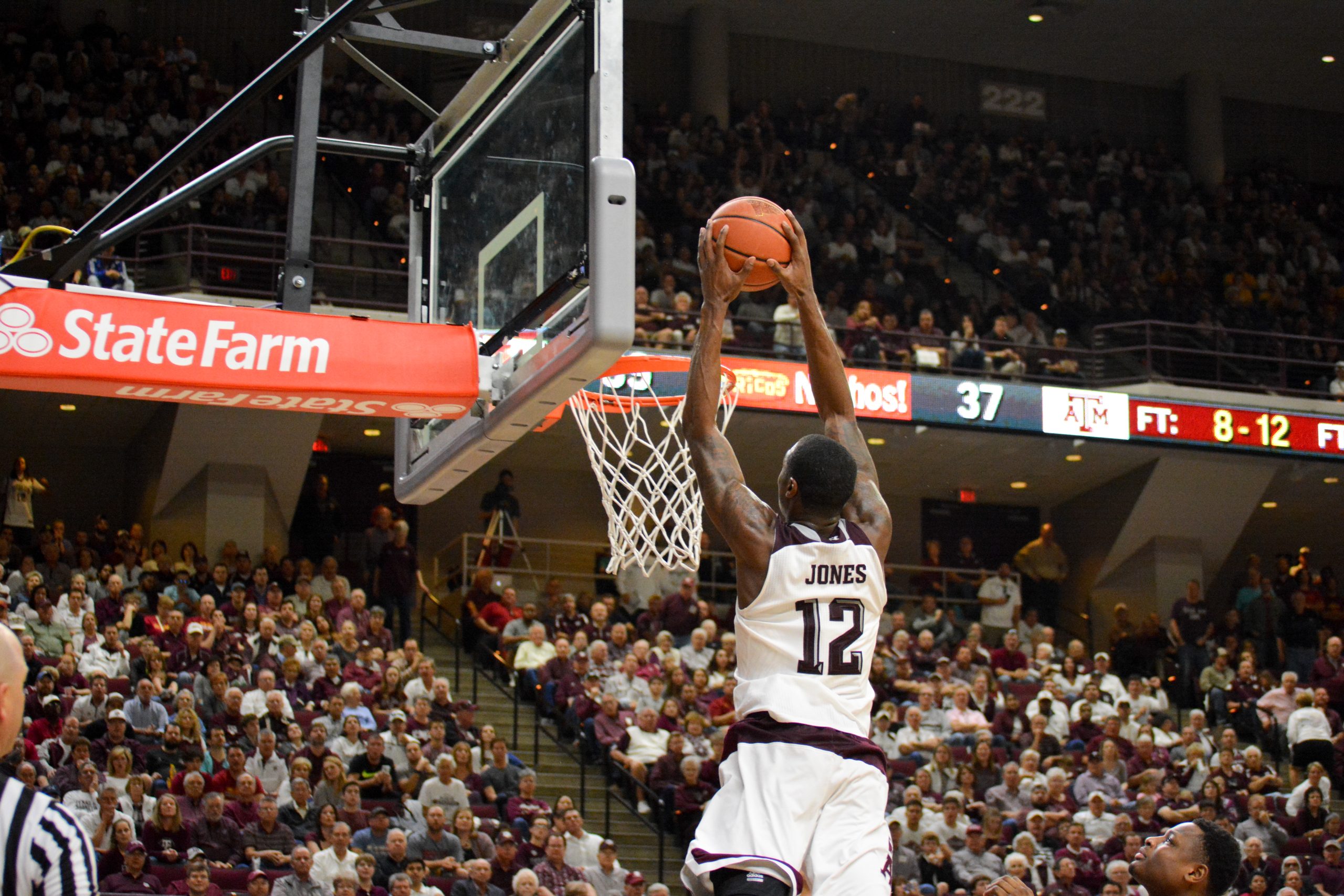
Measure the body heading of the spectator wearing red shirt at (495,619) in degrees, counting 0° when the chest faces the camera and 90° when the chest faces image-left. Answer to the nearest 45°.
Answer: approximately 315°

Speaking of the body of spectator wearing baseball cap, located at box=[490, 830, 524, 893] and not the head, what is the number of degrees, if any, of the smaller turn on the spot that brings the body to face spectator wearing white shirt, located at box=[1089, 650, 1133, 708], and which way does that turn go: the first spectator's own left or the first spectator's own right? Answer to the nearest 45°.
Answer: approximately 135° to the first spectator's own left

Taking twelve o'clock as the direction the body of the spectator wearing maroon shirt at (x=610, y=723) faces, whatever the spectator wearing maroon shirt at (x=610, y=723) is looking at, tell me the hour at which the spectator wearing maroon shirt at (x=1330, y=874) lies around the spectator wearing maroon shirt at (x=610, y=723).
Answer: the spectator wearing maroon shirt at (x=1330, y=874) is roughly at 9 o'clock from the spectator wearing maroon shirt at (x=610, y=723).

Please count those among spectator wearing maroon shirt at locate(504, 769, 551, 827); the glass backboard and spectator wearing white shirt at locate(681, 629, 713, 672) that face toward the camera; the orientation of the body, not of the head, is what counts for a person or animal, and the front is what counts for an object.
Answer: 2

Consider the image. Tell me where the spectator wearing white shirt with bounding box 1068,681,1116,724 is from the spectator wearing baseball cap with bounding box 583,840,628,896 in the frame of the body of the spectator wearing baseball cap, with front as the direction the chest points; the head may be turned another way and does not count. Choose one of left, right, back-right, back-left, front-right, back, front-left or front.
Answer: back-left

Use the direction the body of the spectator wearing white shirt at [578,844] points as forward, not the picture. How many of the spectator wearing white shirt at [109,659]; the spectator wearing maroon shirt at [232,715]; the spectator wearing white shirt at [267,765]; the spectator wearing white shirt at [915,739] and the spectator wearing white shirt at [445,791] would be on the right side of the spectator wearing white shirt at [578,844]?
4

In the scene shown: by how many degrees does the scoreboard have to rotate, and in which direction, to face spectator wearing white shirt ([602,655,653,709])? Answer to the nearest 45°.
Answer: approximately 45° to its right

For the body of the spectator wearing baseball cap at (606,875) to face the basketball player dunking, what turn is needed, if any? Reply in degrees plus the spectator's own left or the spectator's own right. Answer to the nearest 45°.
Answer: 0° — they already face them

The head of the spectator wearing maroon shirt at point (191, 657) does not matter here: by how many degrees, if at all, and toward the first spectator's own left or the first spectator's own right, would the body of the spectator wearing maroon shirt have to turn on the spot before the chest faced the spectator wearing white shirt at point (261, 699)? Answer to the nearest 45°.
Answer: approximately 45° to the first spectator's own left

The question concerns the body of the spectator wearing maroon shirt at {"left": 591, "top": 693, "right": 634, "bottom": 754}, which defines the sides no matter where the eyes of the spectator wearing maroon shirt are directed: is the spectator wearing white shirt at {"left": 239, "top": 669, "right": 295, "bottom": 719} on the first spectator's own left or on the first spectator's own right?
on the first spectator's own right

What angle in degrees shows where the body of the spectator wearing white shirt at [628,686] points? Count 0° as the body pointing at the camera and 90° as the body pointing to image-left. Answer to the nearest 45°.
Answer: approximately 0°

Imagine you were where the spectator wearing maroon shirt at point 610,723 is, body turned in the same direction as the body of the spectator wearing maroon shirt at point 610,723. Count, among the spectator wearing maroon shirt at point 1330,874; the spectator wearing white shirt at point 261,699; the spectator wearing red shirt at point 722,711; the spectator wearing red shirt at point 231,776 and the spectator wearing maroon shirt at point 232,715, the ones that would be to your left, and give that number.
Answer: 2
